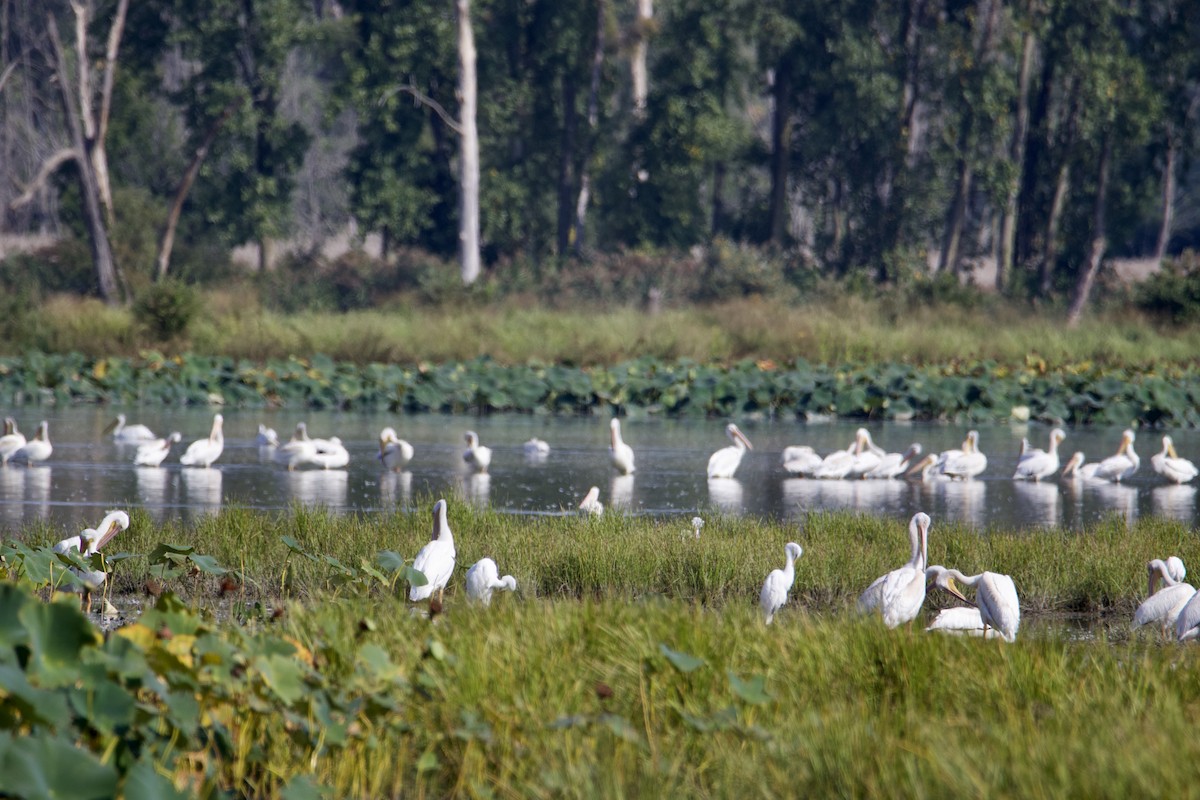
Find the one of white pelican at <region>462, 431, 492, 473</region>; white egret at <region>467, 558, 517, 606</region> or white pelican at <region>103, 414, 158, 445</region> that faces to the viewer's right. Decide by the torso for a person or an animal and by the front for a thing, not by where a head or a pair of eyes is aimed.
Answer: white egret at <region>467, 558, 517, 606</region>

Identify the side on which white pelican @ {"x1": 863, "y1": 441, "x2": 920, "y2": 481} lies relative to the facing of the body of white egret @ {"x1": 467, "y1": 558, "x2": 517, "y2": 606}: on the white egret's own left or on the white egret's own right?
on the white egret's own left

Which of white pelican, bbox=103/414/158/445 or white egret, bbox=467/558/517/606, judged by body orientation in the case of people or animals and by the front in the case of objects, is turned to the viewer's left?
white pelican, bbox=103/414/158/445

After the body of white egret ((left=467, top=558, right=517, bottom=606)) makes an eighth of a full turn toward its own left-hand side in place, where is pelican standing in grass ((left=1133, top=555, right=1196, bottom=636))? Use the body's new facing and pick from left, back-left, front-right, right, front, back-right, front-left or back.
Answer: front-right

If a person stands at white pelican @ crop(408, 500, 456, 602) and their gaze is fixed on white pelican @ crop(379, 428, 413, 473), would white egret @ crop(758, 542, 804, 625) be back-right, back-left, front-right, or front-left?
back-right

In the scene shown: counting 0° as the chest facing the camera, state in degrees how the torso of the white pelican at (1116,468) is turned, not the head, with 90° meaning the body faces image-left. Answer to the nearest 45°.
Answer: approximately 270°

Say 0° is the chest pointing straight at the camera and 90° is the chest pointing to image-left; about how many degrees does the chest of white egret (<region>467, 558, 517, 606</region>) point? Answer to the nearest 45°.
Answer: approximately 270°

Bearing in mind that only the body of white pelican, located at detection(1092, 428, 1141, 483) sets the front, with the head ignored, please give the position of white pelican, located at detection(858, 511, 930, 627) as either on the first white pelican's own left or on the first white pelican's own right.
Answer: on the first white pelican's own right

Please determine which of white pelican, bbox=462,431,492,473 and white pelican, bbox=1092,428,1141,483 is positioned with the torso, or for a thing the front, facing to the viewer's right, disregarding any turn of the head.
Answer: white pelican, bbox=1092,428,1141,483

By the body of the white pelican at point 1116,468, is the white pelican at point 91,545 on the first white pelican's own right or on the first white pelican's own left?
on the first white pelican's own right
